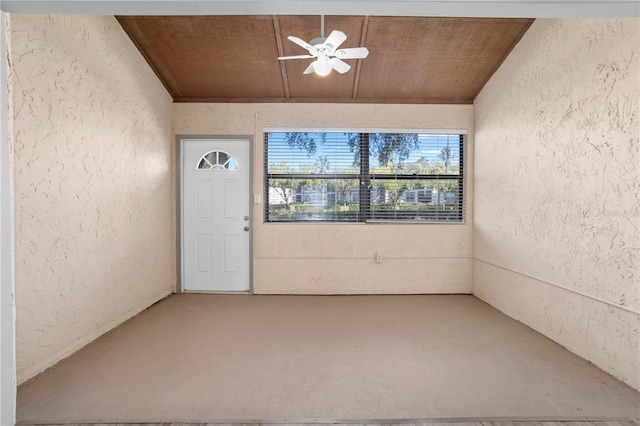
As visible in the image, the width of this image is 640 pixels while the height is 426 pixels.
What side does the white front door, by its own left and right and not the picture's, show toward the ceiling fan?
front

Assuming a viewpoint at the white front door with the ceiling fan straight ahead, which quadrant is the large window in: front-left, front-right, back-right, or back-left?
front-left

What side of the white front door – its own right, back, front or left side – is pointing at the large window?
left

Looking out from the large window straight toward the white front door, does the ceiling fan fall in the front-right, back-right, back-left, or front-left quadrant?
front-left

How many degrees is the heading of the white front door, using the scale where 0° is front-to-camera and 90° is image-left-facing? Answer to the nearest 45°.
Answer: approximately 0°

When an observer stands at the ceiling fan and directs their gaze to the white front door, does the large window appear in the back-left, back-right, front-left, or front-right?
front-right

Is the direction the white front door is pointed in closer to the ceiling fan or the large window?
the ceiling fan

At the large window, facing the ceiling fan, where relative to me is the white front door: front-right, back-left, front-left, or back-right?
front-right
